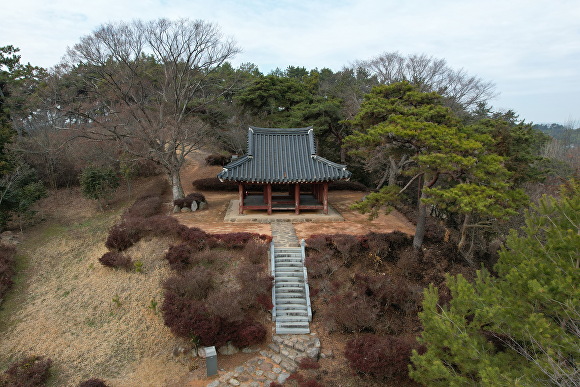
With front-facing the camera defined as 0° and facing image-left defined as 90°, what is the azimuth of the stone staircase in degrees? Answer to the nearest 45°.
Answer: approximately 0°

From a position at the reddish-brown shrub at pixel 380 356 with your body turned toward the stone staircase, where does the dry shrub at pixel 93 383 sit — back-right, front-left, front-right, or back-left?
front-left

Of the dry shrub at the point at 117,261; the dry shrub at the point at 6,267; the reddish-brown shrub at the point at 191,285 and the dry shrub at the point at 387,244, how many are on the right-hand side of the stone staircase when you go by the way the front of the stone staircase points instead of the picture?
3

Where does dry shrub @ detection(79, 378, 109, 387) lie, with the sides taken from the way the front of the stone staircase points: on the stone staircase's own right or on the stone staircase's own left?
on the stone staircase's own right

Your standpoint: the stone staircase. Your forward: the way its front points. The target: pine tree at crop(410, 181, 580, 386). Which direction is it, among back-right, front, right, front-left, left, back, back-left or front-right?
front-left

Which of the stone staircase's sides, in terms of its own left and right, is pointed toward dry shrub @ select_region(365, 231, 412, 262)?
left

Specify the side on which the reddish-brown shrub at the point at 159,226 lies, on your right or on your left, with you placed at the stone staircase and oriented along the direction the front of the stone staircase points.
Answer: on your right

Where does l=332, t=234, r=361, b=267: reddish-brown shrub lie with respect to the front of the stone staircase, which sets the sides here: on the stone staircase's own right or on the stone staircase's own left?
on the stone staircase's own left

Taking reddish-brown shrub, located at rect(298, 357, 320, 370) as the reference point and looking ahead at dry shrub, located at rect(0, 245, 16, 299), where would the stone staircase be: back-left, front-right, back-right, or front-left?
front-right

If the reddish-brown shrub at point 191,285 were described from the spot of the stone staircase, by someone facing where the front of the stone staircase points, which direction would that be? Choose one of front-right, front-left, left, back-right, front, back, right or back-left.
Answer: right

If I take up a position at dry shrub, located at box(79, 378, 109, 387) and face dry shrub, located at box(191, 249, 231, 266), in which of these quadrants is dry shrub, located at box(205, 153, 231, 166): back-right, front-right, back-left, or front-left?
front-left

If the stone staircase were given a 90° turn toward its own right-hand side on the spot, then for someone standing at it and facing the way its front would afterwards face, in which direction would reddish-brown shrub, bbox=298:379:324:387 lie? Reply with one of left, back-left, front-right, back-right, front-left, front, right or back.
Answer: left

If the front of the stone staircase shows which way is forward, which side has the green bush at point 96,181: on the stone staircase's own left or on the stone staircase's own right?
on the stone staircase's own right

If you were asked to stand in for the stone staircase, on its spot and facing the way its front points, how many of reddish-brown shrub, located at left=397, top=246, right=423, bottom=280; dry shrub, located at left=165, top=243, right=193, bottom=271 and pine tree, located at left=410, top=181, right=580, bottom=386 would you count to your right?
1

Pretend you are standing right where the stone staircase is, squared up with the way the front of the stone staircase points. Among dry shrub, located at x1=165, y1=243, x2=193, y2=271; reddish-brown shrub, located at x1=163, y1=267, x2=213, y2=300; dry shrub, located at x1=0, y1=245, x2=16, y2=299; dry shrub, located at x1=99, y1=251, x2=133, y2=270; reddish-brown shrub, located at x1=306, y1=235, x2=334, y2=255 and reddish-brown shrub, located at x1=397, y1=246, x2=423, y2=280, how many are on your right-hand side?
4

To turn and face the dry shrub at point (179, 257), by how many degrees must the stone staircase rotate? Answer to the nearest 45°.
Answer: approximately 90° to its right

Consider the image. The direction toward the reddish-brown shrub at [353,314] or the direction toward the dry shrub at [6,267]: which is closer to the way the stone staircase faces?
the reddish-brown shrub

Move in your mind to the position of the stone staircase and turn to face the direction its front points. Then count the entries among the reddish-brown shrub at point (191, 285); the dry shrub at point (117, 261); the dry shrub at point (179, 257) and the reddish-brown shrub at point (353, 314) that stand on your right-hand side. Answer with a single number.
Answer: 3
